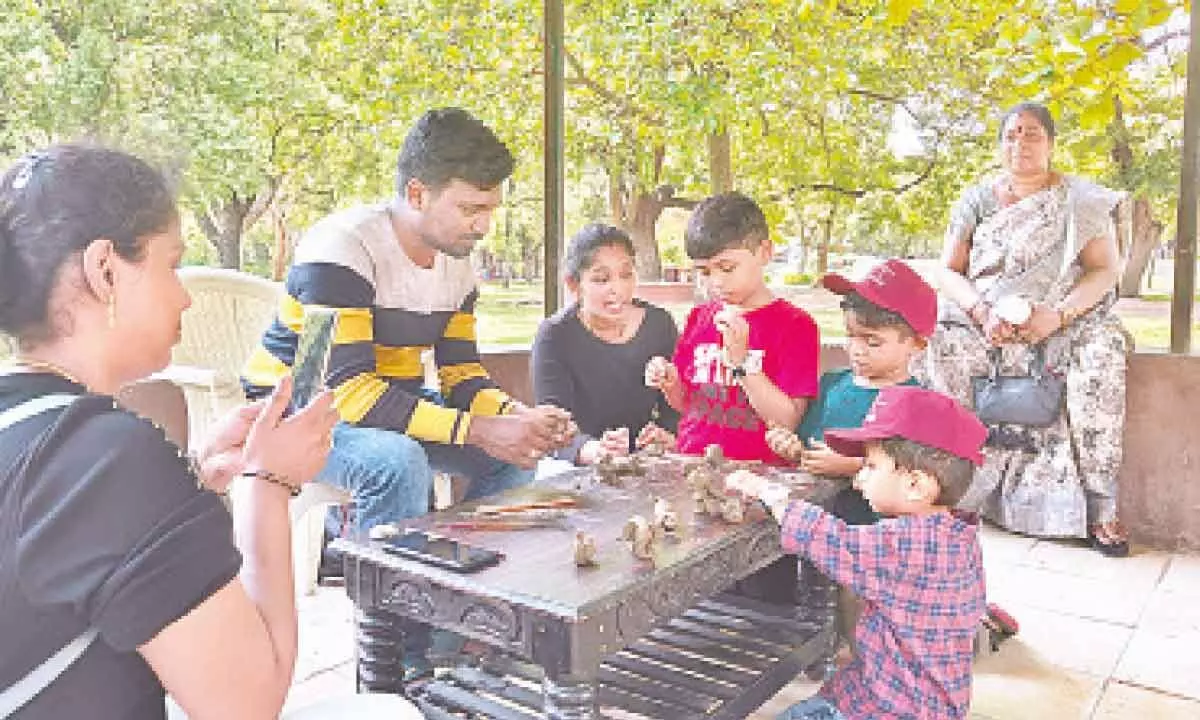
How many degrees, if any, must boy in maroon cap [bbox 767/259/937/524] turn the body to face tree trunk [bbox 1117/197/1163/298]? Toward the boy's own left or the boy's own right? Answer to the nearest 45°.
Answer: approximately 180°

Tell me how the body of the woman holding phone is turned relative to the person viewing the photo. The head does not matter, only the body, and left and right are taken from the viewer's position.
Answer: facing away from the viewer and to the right of the viewer

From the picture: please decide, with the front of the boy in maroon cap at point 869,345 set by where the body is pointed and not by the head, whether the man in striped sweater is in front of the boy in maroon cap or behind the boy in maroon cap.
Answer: in front

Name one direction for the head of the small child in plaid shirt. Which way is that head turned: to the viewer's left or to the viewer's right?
to the viewer's left

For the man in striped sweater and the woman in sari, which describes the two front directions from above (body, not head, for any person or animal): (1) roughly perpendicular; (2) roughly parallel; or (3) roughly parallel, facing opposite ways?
roughly perpendicular

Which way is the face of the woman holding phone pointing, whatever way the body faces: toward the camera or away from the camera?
away from the camera

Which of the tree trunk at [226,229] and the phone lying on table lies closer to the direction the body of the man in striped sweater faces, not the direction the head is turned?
the phone lying on table

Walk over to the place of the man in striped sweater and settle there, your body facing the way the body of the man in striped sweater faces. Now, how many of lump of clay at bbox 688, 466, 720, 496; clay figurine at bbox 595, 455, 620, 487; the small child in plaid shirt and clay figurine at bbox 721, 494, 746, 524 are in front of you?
4

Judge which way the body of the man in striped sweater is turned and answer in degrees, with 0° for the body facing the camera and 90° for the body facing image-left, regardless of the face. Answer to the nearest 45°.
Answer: approximately 315°

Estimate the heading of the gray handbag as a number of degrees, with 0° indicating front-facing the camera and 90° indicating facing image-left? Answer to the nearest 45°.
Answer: approximately 0°

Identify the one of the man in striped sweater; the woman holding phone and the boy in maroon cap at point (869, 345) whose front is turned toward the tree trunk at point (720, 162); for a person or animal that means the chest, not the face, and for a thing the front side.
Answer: the woman holding phone

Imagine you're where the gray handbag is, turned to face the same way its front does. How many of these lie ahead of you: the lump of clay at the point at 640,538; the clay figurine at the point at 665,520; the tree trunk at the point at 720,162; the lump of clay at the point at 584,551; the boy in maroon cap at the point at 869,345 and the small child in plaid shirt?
5

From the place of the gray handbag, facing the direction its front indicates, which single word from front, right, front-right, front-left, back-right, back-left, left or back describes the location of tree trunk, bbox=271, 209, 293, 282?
right

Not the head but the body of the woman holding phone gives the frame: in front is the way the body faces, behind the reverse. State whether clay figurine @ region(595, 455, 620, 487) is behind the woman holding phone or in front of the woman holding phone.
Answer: in front
